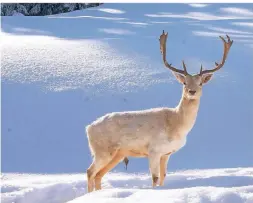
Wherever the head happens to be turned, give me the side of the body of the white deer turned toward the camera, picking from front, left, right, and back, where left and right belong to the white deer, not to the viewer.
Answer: right
